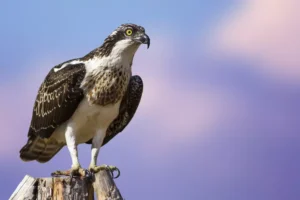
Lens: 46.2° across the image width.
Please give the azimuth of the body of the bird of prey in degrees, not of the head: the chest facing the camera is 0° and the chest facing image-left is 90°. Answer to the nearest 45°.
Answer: approximately 315°
